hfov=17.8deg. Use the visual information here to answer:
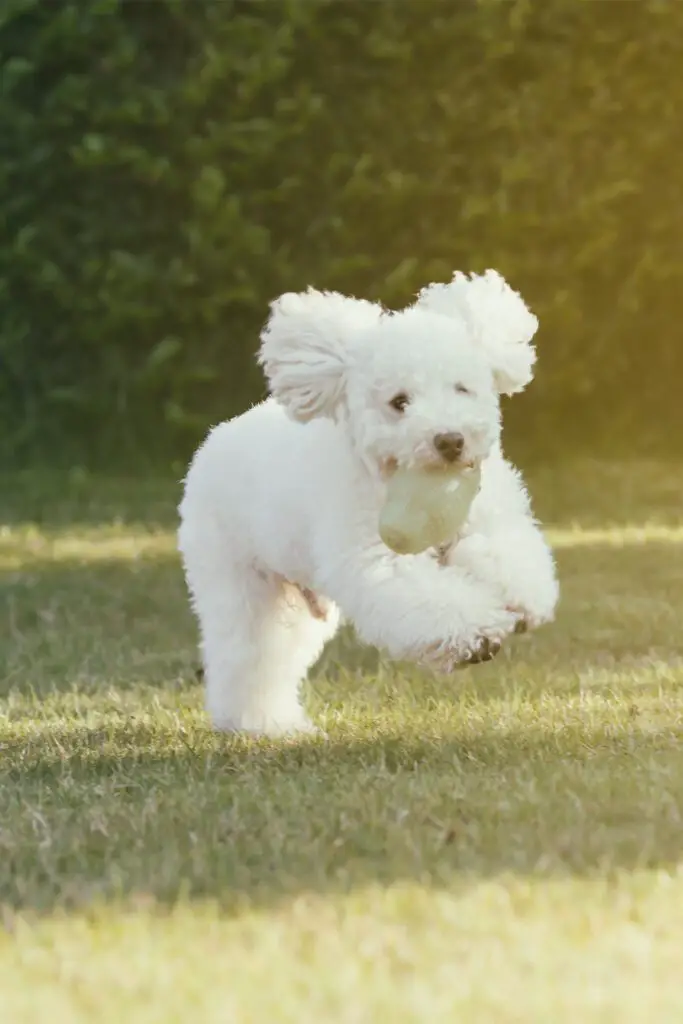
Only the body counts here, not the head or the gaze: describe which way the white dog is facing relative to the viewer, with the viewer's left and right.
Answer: facing the viewer and to the right of the viewer
